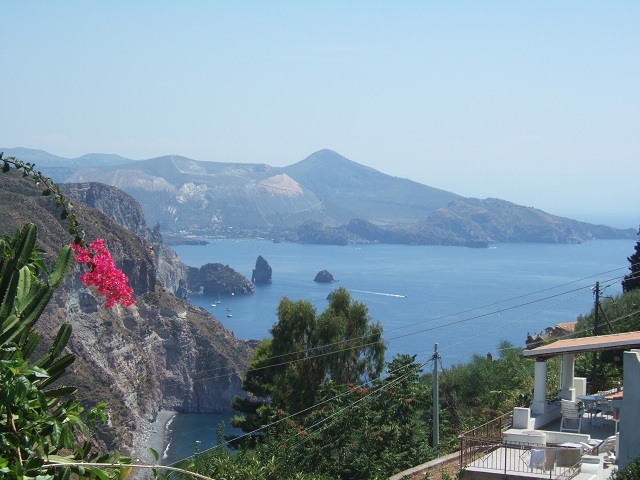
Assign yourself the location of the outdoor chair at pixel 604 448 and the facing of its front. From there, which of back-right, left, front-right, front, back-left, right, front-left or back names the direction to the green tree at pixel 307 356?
front-right

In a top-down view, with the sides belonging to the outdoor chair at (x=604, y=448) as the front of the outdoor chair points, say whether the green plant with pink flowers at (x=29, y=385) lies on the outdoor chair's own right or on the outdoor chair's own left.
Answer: on the outdoor chair's own left

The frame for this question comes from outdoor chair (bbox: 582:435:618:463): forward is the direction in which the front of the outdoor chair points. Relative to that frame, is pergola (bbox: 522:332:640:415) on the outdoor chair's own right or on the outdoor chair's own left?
on the outdoor chair's own right

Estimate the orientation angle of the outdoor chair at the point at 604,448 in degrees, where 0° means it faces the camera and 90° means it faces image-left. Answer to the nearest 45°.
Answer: approximately 90°

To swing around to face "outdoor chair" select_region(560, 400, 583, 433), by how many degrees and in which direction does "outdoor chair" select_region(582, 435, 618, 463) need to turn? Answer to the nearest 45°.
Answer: approximately 90° to its right
